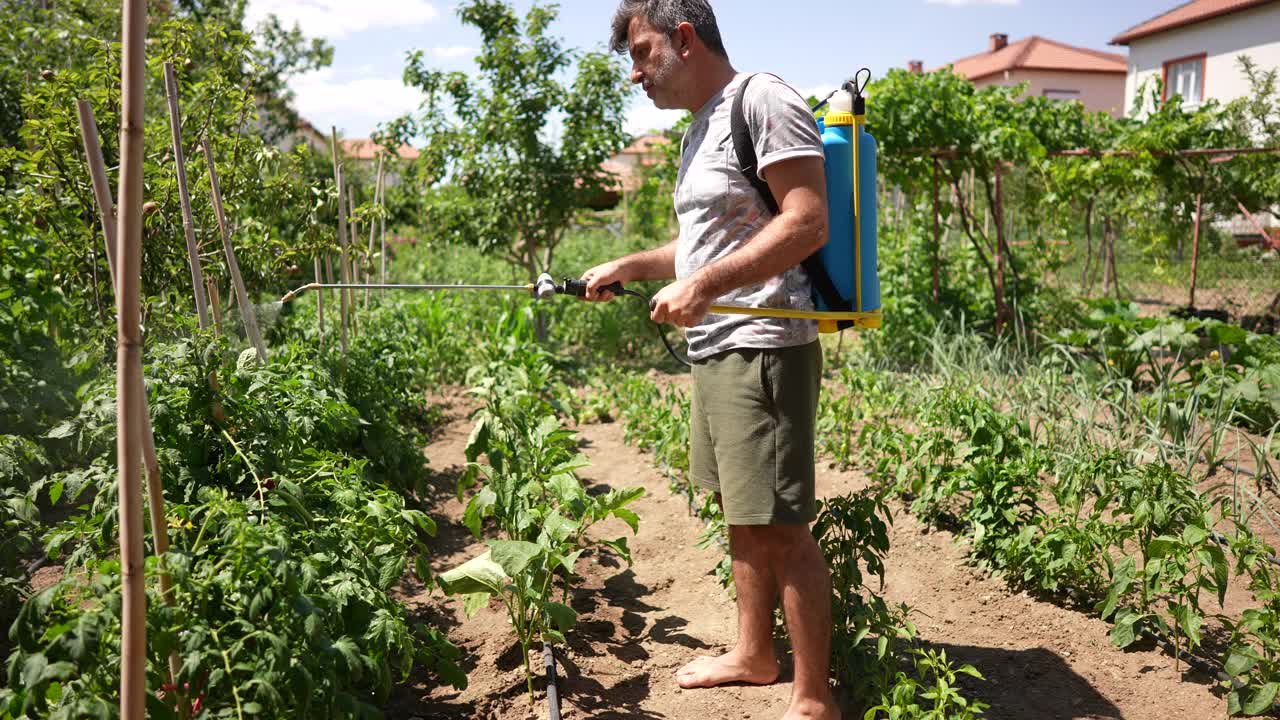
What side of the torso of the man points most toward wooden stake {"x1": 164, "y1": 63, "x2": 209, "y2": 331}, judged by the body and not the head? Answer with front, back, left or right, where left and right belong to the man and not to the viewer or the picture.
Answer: front

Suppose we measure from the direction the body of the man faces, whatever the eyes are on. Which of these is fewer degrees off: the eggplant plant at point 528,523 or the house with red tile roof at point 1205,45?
the eggplant plant

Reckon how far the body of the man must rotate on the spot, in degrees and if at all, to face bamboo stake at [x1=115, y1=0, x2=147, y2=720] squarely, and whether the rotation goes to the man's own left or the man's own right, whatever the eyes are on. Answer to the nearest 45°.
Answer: approximately 45° to the man's own left

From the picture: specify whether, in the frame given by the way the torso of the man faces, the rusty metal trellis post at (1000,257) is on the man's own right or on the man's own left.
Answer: on the man's own right

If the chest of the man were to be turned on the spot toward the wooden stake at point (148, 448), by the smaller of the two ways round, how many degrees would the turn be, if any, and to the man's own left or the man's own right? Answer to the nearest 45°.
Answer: approximately 45° to the man's own left

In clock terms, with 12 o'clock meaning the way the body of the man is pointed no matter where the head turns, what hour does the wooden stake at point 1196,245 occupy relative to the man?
The wooden stake is roughly at 4 o'clock from the man.

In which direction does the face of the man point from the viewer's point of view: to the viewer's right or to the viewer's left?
to the viewer's left

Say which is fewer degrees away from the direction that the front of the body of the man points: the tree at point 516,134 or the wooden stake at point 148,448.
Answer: the wooden stake

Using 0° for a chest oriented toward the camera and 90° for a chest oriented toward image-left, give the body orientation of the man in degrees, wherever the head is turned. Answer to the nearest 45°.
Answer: approximately 90°

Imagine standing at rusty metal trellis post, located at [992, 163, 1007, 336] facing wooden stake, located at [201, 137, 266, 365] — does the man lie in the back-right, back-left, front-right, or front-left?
front-left

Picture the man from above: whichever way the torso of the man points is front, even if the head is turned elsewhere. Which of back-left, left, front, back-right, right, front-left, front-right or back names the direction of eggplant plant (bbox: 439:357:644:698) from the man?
front-right

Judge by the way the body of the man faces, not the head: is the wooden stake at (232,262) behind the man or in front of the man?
in front
